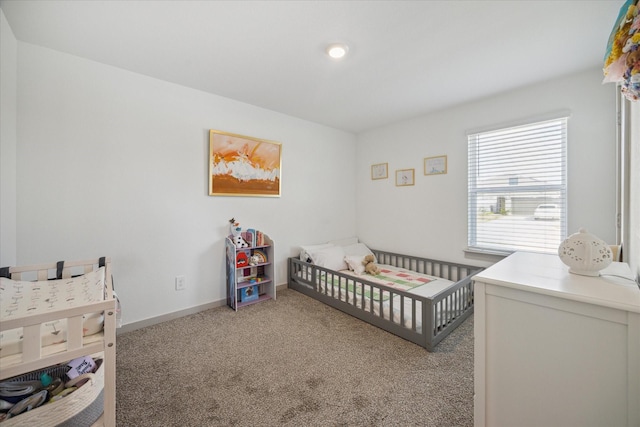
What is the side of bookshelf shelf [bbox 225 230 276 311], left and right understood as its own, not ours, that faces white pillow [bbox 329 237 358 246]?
left

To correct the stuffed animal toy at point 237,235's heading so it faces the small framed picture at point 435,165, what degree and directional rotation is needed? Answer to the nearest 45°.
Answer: approximately 45° to its left

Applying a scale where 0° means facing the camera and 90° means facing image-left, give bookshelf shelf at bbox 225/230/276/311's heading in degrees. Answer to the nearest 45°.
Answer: approximately 315°

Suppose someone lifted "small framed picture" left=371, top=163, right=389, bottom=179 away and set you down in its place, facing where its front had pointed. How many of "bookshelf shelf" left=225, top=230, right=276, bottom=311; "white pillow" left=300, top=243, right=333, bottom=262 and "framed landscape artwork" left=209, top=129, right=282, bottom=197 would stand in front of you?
3

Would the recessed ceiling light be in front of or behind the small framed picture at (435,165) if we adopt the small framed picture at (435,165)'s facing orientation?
in front

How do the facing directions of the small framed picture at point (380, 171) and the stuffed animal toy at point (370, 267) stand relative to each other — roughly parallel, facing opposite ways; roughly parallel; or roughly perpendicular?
roughly perpendicular

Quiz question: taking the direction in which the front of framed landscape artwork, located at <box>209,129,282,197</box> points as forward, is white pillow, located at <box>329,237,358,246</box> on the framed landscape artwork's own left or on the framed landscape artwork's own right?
on the framed landscape artwork's own left

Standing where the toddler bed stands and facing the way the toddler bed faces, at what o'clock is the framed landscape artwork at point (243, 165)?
The framed landscape artwork is roughly at 4 o'clock from the toddler bed.

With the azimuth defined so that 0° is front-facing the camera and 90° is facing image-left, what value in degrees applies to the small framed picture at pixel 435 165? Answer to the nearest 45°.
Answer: approximately 45°

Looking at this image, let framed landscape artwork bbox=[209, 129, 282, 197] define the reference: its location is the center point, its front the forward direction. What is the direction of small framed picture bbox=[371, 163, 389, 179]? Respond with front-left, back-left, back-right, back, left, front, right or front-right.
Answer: front-left

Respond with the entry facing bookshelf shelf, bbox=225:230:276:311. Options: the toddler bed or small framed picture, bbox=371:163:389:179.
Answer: the small framed picture

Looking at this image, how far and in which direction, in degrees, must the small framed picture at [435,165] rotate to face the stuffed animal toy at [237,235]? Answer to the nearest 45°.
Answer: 0° — it already faces it
